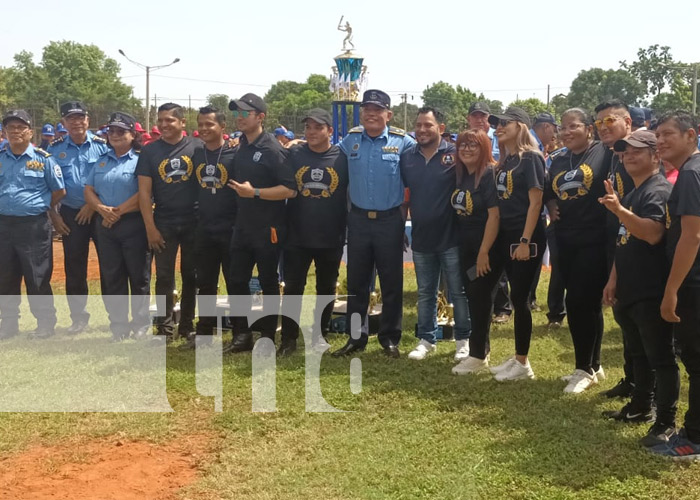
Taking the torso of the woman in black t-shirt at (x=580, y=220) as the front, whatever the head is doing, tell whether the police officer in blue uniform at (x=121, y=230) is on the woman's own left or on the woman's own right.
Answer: on the woman's own right

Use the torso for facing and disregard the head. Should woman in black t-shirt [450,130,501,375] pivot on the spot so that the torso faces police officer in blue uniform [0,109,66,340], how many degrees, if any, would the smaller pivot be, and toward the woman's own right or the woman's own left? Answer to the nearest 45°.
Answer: approximately 45° to the woman's own right

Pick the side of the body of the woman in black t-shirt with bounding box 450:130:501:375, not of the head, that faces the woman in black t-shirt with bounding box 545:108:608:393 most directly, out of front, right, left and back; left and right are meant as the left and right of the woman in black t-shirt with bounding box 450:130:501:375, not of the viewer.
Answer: left

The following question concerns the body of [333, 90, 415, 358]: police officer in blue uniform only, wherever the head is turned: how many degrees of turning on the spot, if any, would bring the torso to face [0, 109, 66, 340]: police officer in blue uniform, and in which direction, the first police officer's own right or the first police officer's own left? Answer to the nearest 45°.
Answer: approximately 90° to the first police officer's own right

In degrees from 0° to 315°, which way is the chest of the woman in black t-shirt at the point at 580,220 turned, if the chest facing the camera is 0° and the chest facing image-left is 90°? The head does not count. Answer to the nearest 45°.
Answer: approximately 45°
